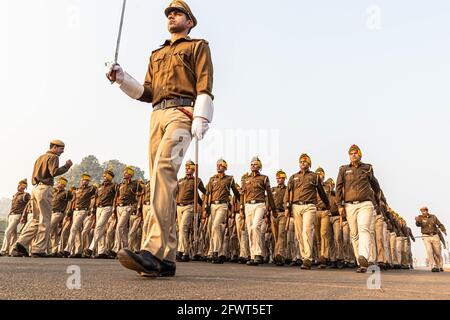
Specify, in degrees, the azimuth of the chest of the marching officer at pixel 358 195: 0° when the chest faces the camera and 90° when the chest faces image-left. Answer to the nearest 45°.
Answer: approximately 0°

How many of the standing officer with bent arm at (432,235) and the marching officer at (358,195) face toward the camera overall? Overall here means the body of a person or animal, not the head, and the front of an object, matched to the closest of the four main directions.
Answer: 2

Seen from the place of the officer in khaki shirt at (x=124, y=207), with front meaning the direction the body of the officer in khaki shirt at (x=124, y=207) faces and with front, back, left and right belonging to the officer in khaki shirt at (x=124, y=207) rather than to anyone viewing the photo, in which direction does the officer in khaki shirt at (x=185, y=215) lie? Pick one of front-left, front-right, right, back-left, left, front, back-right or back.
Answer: left

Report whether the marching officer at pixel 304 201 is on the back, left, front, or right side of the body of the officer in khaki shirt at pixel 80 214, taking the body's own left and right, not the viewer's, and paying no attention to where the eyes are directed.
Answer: left

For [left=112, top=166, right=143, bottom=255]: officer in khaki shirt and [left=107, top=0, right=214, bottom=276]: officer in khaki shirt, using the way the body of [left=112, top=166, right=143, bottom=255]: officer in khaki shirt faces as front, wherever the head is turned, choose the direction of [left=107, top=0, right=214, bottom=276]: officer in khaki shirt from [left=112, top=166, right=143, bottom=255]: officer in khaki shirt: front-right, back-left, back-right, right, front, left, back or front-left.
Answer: front-left

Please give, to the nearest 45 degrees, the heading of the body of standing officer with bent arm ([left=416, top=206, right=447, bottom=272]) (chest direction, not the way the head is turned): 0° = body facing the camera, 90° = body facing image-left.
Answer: approximately 0°

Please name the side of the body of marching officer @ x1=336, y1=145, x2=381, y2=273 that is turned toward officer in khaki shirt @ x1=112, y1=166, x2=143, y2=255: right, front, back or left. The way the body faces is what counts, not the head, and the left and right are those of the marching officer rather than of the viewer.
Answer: right

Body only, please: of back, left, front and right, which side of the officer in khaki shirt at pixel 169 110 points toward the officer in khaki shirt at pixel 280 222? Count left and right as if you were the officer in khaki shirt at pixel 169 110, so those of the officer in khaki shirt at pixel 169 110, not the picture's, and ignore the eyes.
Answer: back

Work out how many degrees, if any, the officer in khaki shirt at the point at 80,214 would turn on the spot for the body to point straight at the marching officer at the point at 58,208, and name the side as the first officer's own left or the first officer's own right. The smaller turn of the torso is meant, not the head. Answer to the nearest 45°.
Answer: approximately 90° to the first officer's own right

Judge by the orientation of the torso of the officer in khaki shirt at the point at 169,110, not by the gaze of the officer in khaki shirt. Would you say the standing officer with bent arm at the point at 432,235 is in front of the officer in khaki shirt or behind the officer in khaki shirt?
behind
